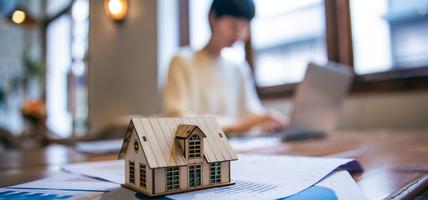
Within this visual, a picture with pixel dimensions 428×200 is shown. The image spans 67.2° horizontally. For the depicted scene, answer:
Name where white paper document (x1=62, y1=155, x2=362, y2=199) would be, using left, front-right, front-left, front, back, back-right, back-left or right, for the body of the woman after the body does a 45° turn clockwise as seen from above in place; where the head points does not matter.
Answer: front

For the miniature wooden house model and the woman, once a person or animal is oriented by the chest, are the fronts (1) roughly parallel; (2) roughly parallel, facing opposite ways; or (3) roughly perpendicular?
roughly parallel

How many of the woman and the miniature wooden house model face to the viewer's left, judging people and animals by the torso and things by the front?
0

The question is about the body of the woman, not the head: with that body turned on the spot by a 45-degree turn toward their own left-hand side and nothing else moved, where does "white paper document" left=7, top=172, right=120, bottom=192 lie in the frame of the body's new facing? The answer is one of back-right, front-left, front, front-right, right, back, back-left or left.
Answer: right

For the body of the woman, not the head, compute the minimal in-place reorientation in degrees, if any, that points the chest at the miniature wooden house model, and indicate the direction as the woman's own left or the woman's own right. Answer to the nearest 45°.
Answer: approximately 45° to the woman's own right

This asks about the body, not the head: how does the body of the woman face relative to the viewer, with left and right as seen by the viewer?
facing the viewer and to the right of the viewer

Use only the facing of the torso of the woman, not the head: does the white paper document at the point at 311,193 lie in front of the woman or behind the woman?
in front
